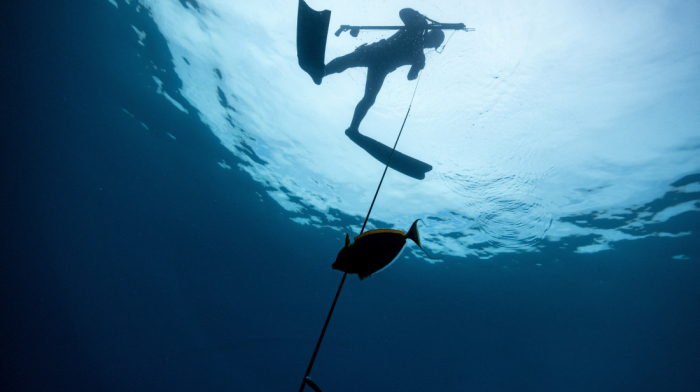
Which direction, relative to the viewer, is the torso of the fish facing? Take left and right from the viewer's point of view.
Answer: facing to the left of the viewer
